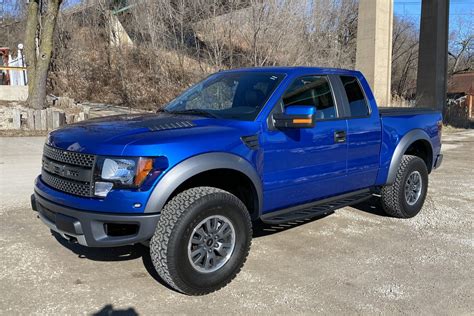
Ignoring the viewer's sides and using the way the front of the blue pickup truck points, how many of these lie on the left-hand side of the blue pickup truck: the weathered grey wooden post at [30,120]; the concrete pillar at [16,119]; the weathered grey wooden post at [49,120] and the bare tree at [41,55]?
0

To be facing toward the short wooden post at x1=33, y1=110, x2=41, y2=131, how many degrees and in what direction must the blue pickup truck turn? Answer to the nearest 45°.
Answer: approximately 90° to its right

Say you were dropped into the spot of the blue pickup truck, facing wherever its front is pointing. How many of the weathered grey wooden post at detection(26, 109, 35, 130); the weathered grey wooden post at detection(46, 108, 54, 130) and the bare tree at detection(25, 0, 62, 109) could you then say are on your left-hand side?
0

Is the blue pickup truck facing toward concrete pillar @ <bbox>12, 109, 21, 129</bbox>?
no

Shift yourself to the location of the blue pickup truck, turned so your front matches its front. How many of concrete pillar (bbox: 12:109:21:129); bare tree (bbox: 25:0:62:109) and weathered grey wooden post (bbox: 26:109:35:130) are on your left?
0

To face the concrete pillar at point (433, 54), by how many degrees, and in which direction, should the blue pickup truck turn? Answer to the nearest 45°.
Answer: approximately 180°

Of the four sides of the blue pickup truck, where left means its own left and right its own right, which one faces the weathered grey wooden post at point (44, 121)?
right

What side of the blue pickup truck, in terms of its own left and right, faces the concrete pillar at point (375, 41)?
back

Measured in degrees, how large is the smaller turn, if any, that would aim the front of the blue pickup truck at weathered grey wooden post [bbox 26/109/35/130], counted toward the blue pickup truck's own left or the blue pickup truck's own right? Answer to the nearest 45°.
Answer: approximately 90° to the blue pickup truck's own right

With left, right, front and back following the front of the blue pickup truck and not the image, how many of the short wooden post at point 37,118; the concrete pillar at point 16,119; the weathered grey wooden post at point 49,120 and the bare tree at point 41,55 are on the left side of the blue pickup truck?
0

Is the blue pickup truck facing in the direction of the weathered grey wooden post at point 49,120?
no

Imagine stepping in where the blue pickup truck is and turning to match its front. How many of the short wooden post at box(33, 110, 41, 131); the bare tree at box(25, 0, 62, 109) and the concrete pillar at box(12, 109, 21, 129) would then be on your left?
0

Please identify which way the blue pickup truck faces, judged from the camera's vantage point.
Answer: facing the viewer and to the left of the viewer
